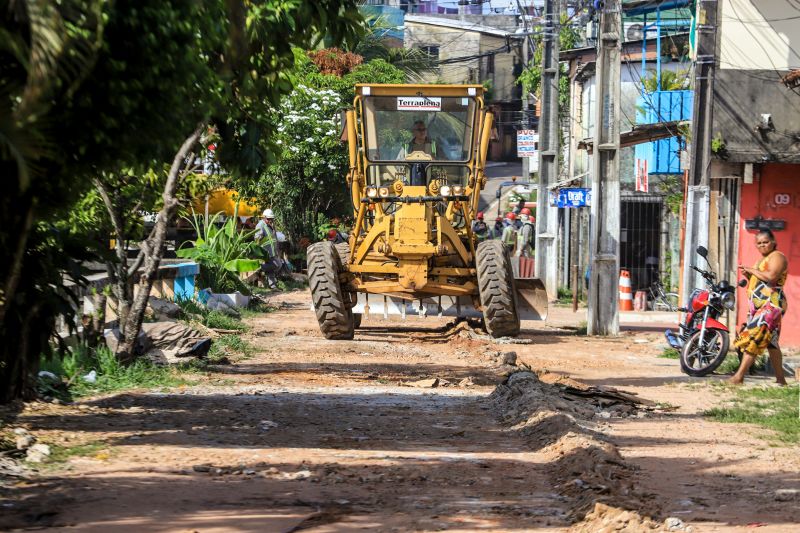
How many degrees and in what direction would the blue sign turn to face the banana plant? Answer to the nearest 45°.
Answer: approximately 45° to its right

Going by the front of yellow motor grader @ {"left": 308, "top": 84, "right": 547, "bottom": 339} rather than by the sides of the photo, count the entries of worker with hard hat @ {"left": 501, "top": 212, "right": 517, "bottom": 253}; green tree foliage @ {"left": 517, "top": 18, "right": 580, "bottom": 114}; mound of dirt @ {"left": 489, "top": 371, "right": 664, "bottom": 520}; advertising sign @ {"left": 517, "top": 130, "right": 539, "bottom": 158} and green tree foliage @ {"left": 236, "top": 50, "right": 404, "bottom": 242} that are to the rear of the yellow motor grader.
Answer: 4

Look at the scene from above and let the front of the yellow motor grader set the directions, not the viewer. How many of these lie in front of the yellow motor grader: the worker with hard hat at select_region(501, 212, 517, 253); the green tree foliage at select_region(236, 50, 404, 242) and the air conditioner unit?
0

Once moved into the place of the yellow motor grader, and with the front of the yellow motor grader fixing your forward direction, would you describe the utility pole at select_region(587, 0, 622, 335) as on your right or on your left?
on your left

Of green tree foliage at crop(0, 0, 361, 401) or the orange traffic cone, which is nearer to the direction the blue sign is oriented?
the green tree foliage

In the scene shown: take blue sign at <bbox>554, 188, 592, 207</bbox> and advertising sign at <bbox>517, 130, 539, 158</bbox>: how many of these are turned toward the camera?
2

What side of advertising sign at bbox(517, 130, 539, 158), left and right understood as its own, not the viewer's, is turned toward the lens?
front

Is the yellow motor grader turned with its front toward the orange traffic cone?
no

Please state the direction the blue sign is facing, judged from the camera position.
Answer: facing the viewer

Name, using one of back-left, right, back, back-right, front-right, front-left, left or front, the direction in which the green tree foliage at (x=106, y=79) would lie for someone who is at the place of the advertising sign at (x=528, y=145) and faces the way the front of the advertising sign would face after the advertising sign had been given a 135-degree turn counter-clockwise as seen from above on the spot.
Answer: back-right

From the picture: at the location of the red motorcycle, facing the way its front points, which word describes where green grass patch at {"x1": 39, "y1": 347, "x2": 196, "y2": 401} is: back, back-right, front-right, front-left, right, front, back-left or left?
right

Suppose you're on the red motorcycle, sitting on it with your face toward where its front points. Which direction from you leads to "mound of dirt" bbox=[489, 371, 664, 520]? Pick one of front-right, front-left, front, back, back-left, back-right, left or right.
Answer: front-right

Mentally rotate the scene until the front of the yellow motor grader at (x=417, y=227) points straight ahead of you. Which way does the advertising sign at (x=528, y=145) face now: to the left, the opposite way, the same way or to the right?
the same way
